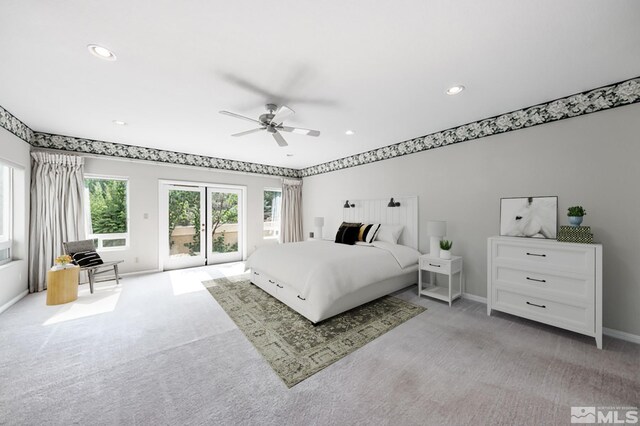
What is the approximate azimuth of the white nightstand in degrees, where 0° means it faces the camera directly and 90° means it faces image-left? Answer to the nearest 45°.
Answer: approximately 45°

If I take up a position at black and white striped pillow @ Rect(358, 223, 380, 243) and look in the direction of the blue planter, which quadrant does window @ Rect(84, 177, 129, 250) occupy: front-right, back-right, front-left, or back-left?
back-right

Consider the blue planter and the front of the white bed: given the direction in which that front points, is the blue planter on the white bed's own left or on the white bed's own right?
on the white bed's own left

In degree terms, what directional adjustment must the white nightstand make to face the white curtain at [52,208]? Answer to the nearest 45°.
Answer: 0° — it already faces it

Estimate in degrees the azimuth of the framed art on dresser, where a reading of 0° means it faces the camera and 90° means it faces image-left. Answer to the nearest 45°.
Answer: approximately 45°

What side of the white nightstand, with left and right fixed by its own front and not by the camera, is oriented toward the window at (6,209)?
front

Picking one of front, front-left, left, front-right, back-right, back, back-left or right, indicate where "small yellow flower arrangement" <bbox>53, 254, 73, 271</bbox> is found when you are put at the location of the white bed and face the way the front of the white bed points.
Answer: front-right

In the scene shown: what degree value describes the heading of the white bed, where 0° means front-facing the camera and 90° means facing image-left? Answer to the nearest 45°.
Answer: approximately 45°

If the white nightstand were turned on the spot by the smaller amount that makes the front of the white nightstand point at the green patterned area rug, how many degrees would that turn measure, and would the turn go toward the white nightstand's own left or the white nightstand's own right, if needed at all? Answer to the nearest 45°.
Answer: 0° — it already faces it
